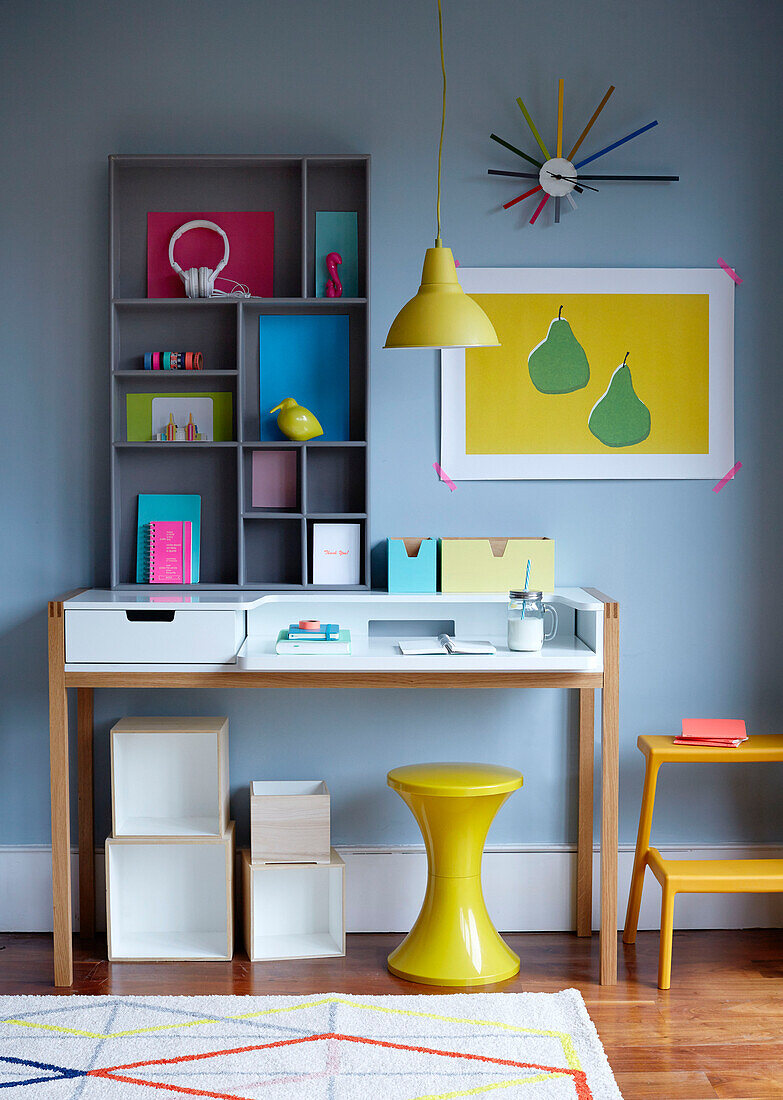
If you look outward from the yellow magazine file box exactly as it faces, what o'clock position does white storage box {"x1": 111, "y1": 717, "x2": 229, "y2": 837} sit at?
The white storage box is roughly at 3 o'clock from the yellow magazine file box.

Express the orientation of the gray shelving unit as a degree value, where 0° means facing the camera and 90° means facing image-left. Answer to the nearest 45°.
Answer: approximately 0°

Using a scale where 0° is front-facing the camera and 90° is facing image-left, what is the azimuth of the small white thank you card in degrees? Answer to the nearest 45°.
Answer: approximately 0°

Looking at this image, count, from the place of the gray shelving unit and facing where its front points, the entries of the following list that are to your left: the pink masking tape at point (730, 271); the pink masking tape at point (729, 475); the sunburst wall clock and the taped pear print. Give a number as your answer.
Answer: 4
